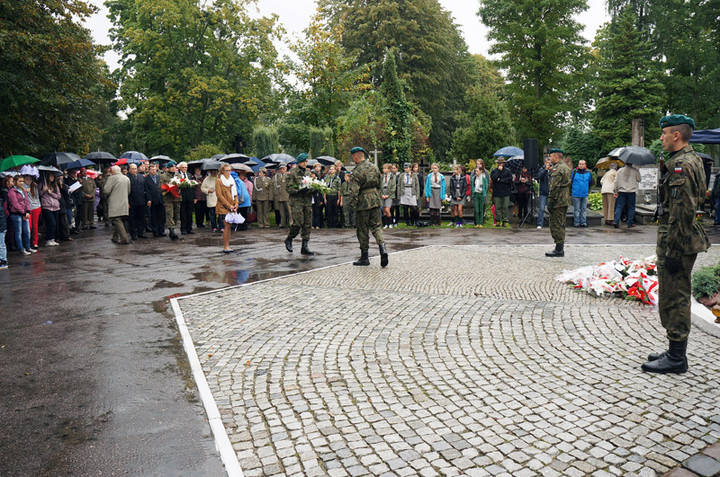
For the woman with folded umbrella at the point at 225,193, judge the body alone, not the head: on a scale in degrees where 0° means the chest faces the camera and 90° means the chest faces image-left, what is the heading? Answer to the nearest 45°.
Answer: approximately 315°

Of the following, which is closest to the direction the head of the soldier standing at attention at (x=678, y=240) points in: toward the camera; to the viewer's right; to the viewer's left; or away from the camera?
to the viewer's left

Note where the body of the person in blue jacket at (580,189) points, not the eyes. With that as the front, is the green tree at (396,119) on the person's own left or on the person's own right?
on the person's own right

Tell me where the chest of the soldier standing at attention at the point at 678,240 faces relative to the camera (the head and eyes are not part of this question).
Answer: to the viewer's left

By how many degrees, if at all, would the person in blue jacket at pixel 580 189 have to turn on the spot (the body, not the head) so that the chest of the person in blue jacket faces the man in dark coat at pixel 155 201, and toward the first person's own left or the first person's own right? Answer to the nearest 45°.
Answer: approximately 45° to the first person's own right

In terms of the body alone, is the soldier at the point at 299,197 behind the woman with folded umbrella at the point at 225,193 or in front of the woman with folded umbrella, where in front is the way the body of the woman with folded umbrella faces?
in front

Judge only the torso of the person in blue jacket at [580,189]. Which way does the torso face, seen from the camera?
toward the camera

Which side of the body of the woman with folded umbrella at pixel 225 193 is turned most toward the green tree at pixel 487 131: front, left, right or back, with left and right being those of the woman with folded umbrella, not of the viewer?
left
